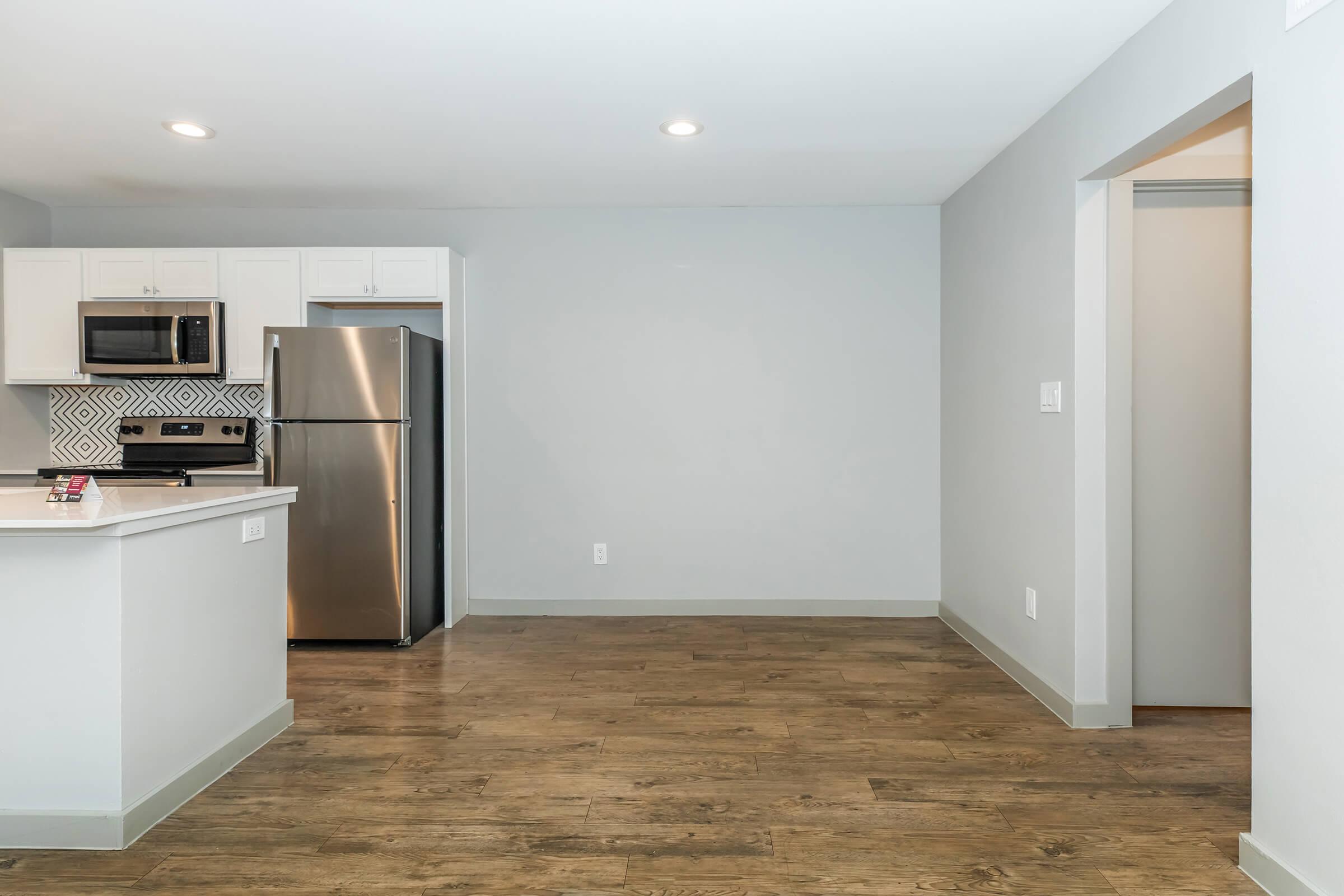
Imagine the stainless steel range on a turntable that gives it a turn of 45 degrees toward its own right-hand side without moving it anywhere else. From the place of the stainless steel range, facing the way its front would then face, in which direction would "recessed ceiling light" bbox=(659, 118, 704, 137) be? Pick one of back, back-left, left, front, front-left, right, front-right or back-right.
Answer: back-left

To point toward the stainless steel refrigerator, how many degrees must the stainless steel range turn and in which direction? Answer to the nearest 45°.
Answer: approximately 90° to its left

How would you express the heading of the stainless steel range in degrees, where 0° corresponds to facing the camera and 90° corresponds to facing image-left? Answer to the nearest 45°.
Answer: approximately 45°

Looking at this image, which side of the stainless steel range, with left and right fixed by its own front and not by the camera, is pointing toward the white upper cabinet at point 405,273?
left

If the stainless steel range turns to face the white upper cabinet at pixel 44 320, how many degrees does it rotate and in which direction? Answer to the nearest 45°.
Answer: approximately 90° to its right

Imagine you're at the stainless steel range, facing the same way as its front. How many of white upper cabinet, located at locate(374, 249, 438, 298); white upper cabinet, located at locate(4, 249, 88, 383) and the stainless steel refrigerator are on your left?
2

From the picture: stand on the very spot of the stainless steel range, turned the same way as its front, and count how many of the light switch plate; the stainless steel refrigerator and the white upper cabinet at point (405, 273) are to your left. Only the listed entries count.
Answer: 3
